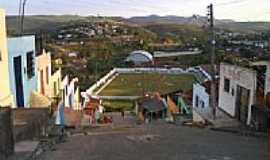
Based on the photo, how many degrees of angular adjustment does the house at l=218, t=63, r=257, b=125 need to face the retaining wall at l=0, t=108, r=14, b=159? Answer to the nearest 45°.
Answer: approximately 45° to its left

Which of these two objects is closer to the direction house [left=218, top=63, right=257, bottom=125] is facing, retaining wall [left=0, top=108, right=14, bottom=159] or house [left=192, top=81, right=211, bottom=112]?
the retaining wall

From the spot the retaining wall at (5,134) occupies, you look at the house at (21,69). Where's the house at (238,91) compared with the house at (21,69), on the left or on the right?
right

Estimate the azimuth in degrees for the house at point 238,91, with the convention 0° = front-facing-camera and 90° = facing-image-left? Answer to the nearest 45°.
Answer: approximately 45°

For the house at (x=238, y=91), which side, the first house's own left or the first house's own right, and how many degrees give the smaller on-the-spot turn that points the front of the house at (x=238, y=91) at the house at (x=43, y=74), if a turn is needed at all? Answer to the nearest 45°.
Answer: approximately 45° to the first house's own right

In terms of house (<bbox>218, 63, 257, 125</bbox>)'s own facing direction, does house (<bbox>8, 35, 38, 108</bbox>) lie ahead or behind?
ahead
